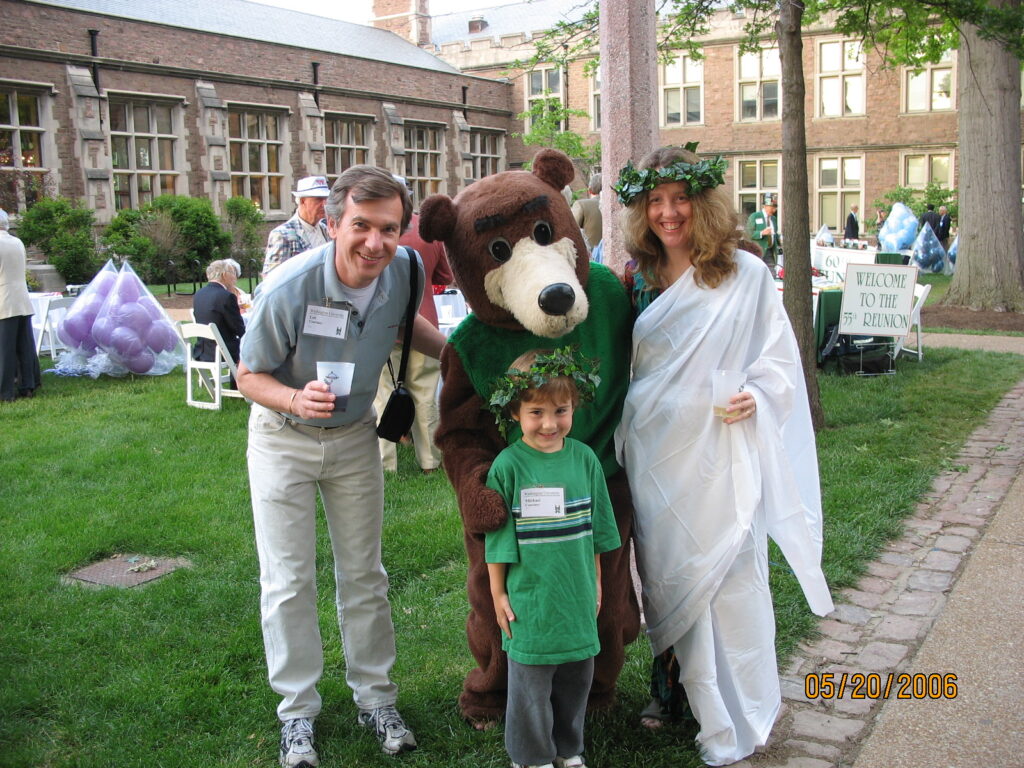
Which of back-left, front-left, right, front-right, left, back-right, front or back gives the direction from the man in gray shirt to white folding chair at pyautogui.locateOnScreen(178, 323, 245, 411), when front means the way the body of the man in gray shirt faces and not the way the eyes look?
back

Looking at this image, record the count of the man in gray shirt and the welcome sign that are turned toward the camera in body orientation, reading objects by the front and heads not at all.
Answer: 2

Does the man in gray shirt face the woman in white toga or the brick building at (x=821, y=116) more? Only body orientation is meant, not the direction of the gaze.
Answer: the woman in white toga

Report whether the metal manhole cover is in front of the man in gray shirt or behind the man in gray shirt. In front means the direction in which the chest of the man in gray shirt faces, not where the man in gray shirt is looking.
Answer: behind

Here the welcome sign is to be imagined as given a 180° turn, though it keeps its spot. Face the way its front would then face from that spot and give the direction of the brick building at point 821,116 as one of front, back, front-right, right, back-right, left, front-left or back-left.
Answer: front

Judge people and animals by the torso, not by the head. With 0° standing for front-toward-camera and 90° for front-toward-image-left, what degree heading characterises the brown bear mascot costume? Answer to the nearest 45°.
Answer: approximately 0°

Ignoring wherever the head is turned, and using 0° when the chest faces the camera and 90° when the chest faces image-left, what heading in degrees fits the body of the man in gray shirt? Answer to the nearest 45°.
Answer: approximately 0°

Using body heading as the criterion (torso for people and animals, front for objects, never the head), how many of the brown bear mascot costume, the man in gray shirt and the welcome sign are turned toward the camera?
3

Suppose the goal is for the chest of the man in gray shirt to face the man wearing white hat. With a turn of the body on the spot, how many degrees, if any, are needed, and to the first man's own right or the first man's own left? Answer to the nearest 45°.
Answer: approximately 180°
